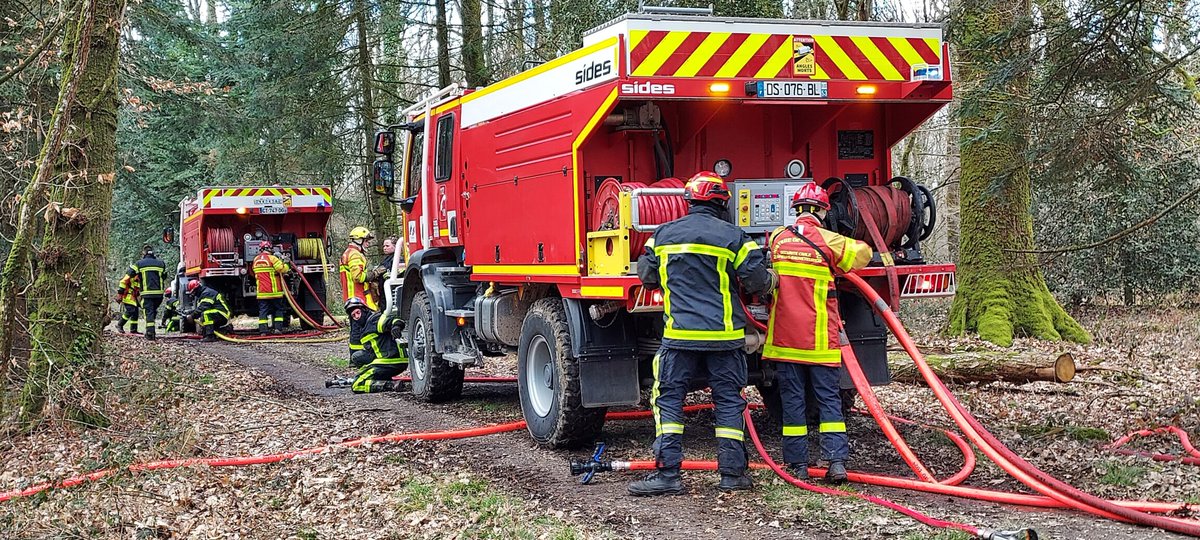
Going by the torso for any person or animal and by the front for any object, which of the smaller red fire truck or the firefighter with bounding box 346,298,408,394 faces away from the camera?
the smaller red fire truck

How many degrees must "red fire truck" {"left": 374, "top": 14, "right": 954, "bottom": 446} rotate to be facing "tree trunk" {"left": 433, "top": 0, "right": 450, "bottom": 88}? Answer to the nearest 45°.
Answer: approximately 45° to its right

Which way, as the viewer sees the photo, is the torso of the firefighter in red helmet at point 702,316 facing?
away from the camera

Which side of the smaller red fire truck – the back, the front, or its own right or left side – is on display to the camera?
back

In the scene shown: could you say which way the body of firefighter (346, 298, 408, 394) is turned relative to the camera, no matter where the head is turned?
to the viewer's left

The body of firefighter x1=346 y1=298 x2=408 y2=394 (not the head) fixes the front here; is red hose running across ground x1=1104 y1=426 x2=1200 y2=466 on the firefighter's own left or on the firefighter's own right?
on the firefighter's own left

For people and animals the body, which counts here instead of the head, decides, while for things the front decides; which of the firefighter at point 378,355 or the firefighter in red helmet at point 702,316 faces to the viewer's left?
the firefighter

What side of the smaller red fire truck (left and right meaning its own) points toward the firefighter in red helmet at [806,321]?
back

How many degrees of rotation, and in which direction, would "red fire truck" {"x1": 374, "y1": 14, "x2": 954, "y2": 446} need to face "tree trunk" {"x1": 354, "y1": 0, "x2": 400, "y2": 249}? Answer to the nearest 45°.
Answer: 0° — it already faces it
